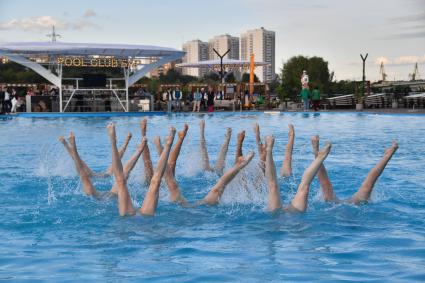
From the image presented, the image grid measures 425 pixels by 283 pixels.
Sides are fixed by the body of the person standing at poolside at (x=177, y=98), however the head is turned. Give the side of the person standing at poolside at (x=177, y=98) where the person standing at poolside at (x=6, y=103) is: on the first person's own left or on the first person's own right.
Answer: on the first person's own right

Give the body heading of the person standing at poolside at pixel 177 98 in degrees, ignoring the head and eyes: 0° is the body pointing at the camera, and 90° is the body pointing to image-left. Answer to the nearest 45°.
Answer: approximately 0°

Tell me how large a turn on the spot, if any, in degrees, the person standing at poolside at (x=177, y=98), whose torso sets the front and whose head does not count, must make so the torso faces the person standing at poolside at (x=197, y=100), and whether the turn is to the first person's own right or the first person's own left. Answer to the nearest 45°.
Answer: approximately 45° to the first person's own left

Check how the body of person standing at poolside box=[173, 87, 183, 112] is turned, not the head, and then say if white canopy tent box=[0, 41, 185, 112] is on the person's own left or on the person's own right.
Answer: on the person's own right
